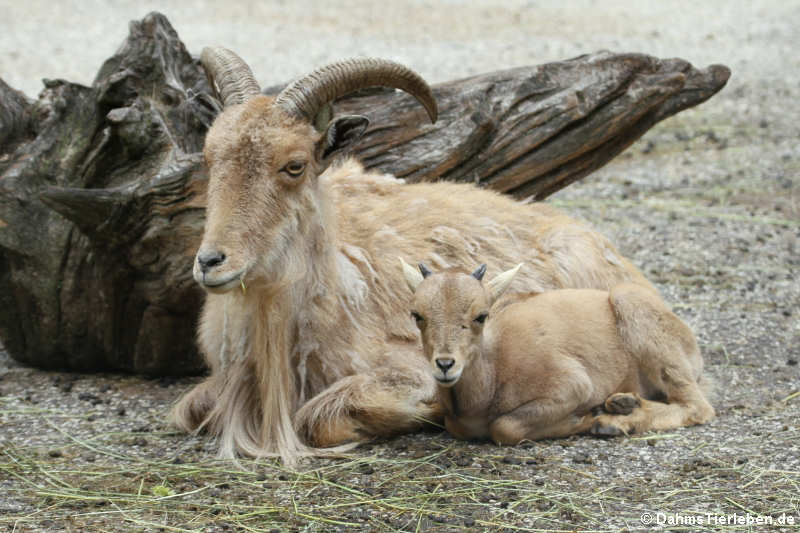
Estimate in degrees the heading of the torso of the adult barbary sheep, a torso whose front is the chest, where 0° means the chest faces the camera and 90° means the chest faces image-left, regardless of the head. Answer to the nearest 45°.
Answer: approximately 45°
